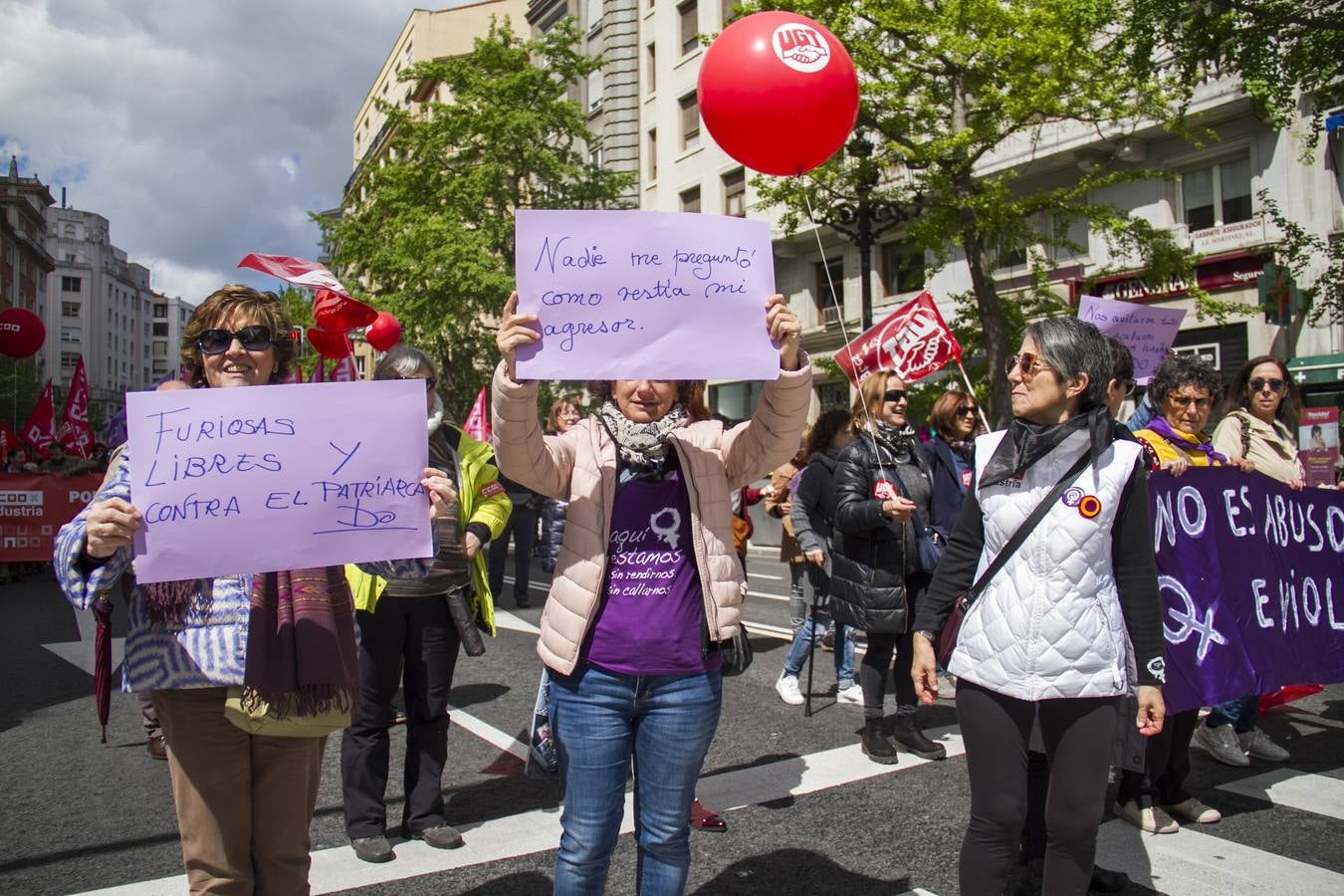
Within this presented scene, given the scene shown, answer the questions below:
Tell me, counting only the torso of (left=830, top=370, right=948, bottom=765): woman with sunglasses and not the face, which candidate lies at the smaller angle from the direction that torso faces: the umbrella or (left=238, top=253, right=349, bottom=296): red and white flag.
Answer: the umbrella

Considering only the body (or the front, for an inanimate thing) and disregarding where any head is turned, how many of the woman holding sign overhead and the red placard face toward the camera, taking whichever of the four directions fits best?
2

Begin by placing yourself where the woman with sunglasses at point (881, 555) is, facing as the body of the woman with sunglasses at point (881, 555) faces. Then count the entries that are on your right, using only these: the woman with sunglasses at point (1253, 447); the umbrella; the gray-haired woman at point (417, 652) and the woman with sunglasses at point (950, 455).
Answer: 2

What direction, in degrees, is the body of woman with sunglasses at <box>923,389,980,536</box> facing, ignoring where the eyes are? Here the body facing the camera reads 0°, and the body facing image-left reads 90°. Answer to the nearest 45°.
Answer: approximately 315°

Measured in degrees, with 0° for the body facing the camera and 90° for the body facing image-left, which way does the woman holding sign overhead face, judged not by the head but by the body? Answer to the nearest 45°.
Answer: approximately 0°
